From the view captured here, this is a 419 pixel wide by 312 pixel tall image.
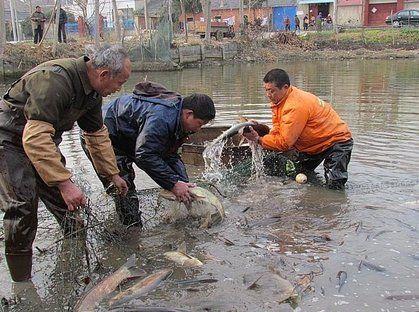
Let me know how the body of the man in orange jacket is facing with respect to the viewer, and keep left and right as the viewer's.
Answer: facing to the left of the viewer

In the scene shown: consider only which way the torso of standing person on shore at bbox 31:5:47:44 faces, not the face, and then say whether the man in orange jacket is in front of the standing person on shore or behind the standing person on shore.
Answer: in front

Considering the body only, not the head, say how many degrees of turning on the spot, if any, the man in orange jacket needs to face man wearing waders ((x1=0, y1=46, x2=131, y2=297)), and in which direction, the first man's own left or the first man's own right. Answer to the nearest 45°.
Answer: approximately 45° to the first man's own left

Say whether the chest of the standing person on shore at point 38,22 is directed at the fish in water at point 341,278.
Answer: yes

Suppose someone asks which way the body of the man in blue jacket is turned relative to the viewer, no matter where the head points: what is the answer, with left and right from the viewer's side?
facing to the right of the viewer

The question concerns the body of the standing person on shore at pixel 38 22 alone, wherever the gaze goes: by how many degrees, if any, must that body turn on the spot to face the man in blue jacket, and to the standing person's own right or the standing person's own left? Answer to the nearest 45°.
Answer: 0° — they already face them

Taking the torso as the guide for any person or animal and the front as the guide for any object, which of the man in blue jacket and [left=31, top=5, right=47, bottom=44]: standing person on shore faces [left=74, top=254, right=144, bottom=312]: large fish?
the standing person on shore

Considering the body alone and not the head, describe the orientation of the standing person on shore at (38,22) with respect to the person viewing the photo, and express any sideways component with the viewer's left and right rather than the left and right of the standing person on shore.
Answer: facing the viewer

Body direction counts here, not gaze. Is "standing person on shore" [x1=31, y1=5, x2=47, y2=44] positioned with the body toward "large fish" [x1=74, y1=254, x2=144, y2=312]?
yes

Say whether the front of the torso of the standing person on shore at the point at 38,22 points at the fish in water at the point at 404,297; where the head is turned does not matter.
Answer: yes
